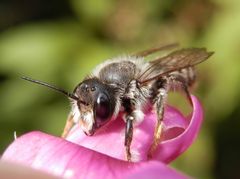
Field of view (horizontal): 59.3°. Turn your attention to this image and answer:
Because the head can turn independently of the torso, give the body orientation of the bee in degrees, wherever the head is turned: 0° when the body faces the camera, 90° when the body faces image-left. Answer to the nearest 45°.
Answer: approximately 45°
